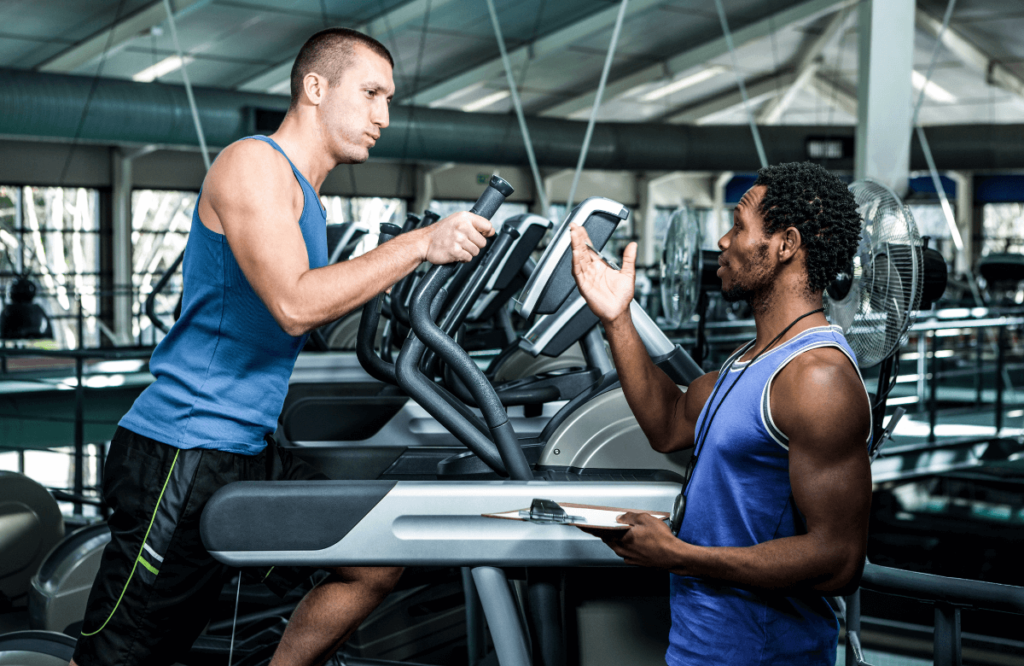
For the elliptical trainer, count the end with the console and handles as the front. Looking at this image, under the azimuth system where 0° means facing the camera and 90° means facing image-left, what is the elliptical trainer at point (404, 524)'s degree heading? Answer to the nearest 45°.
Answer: approximately 270°

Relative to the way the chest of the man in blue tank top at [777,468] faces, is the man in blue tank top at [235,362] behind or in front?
in front

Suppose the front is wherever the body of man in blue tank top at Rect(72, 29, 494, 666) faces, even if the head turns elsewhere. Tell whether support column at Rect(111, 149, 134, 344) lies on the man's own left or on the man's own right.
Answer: on the man's own left

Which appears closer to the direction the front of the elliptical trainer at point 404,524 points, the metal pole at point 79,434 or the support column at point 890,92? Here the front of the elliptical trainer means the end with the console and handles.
the support column

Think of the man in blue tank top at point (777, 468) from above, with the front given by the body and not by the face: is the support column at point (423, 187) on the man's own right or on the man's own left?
on the man's own right

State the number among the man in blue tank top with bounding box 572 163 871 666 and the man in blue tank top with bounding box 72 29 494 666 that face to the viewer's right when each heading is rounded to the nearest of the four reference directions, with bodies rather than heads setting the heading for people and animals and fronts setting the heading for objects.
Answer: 1

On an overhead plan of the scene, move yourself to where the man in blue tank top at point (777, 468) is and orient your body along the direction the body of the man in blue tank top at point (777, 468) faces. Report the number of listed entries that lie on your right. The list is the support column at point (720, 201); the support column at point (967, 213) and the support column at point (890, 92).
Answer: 3

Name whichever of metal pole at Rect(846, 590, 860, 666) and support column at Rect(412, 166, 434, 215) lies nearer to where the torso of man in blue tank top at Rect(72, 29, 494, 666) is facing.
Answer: the metal pole

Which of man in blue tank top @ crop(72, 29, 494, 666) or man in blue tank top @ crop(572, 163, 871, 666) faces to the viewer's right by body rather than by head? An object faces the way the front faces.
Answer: man in blue tank top @ crop(72, 29, 494, 666)

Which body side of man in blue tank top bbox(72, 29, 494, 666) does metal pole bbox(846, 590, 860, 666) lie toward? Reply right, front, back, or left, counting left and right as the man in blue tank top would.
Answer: front

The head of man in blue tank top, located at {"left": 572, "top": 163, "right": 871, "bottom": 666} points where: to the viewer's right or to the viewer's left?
to the viewer's left

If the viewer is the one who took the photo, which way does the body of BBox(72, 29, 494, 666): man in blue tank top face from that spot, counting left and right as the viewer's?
facing to the right of the viewer

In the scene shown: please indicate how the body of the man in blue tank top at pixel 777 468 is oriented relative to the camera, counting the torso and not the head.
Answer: to the viewer's left

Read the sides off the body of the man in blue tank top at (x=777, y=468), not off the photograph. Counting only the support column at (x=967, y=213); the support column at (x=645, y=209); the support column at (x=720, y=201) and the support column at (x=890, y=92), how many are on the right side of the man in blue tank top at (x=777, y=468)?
4
